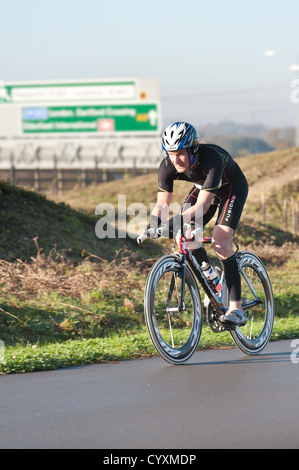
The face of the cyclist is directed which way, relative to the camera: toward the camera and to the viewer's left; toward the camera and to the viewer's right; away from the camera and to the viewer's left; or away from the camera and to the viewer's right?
toward the camera and to the viewer's left

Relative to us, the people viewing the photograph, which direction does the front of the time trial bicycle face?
facing the viewer and to the left of the viewer
